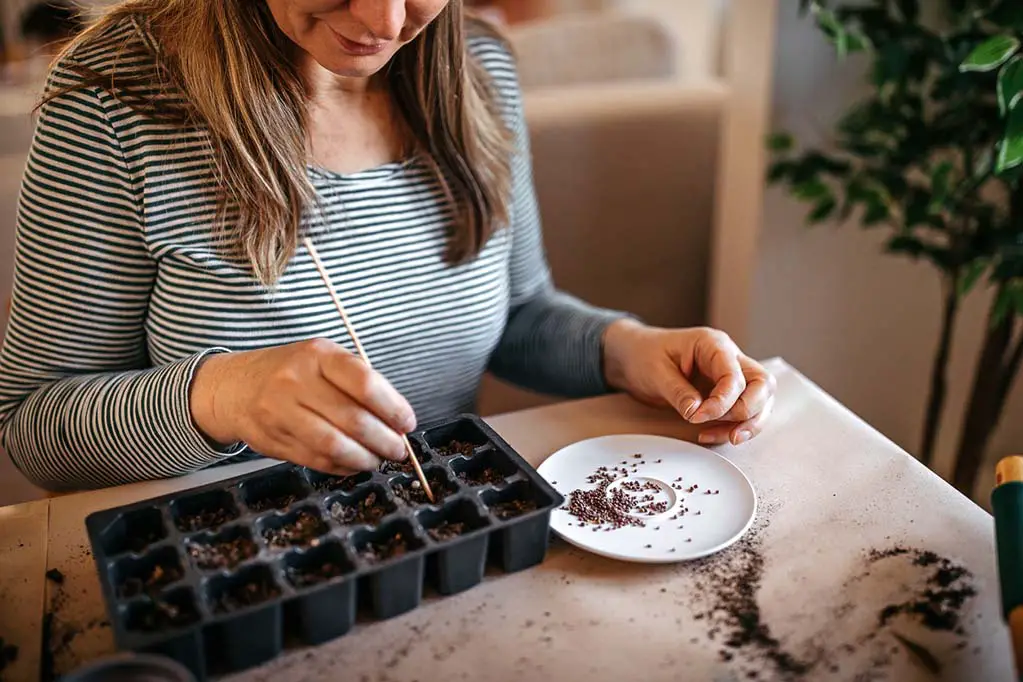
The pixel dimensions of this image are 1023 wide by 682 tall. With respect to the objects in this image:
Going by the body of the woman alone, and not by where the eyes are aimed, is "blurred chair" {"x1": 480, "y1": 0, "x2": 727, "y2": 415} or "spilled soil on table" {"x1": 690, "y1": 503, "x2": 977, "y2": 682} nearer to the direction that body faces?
the spilled soil on table

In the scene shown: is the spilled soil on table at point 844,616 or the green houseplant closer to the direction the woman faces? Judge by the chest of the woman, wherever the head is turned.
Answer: the spilled soil on table

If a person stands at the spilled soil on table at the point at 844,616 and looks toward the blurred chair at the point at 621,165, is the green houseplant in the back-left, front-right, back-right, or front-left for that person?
front-right

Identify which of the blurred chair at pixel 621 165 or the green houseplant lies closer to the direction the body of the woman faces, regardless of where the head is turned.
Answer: the green houseplant

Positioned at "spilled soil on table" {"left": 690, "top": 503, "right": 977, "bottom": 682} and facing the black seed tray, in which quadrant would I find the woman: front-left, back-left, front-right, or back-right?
front-right

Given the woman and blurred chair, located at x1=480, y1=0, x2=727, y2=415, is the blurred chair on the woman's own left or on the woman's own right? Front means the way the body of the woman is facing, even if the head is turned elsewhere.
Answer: on the woman's own left

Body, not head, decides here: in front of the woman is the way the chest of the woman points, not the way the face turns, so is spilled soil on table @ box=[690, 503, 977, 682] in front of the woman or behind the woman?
in front

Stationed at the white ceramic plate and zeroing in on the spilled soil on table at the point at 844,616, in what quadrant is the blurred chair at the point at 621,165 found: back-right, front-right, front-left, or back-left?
back-left

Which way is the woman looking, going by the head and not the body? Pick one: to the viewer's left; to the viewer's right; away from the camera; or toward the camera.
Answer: toward the camera

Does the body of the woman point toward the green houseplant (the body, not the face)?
no
